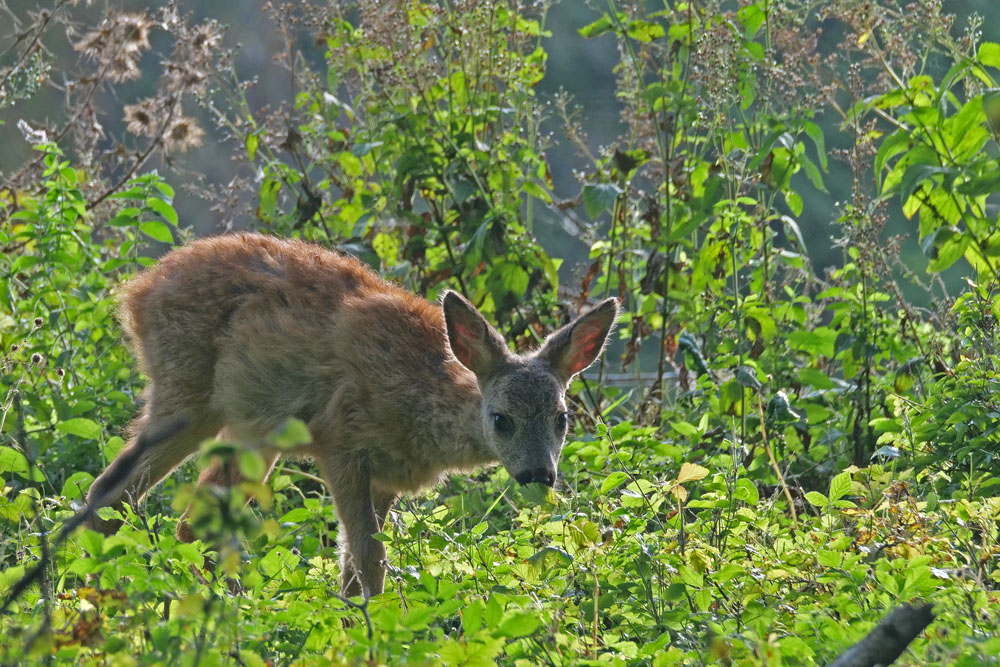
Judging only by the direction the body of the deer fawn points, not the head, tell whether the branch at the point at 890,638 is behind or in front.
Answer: in front

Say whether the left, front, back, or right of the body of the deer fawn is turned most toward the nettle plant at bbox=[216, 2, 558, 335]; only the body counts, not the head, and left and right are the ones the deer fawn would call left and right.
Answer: left

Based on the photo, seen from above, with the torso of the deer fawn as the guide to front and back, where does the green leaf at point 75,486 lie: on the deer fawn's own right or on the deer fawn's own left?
on the deer fawn's own right

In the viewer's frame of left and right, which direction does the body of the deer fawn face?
facing the viewer and to the right of the viewer

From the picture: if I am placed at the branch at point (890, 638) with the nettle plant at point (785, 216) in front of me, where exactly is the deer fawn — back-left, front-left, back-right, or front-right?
front-left

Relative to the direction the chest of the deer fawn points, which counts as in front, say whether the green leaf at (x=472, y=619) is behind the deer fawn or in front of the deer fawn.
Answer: in front

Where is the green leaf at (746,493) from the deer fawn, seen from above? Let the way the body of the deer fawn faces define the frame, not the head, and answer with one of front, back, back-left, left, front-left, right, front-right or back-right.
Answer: front

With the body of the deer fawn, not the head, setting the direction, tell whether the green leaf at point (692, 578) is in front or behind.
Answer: in front

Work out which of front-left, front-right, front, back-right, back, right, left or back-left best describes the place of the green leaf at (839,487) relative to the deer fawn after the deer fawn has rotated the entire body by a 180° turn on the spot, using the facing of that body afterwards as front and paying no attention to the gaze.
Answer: back

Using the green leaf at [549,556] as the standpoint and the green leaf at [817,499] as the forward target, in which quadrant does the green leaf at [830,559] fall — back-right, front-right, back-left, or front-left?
front-right
